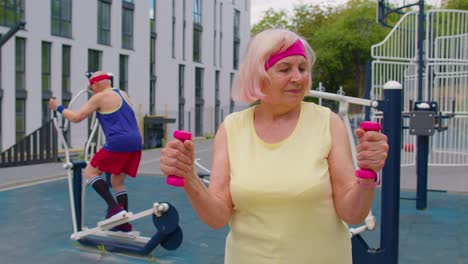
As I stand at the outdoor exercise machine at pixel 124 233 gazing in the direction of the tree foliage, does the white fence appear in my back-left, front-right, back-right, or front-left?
front-right

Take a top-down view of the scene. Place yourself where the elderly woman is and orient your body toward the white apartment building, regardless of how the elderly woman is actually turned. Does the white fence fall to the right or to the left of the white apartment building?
right

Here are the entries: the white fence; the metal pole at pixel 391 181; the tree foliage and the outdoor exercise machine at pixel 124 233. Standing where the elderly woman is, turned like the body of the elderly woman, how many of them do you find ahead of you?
0

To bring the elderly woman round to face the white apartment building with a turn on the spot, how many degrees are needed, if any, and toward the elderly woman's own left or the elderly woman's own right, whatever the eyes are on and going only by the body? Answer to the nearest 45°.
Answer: approximately 180°

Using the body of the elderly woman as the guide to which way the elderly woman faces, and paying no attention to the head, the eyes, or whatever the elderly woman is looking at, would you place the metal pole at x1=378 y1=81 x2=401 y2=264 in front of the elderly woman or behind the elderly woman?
behind

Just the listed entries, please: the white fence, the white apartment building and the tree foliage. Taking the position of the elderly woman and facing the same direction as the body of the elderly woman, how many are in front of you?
0

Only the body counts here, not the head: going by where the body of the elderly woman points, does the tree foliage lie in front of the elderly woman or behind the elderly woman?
behind

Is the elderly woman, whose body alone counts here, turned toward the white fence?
no

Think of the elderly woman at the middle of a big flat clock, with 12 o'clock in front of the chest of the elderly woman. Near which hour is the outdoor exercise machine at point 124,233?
The outdoor exercise machine is roughly at 5 o'clock from the elderly woman.

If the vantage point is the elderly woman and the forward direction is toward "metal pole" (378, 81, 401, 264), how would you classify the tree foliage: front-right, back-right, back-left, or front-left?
front-left

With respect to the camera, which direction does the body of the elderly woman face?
toward the camera

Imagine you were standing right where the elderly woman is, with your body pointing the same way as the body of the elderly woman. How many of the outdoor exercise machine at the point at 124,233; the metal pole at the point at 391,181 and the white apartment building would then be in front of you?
0
